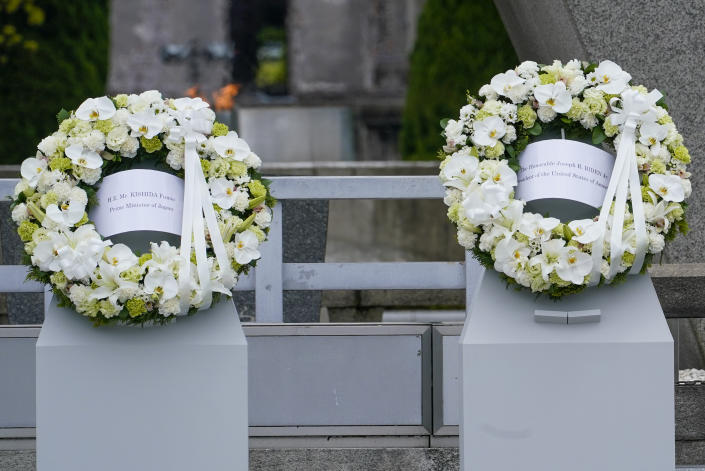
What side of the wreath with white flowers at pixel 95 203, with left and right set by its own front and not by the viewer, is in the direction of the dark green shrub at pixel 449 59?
back

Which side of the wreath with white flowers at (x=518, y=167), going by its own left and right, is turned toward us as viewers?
front

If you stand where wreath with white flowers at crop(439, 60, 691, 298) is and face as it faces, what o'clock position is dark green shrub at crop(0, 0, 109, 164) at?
The dark green shrub is roughly at 5 o'clock from the wreath with white flowers.

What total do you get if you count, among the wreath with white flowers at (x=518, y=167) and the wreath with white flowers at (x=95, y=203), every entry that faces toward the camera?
2

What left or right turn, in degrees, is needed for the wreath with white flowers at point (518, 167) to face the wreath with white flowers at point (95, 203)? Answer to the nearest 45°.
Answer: approximately 90° to its right

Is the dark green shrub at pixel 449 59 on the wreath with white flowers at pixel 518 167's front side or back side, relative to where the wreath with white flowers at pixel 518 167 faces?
on the back side

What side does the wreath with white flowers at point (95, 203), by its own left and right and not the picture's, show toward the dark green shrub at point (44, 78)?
back

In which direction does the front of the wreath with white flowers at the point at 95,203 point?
toward the camera
